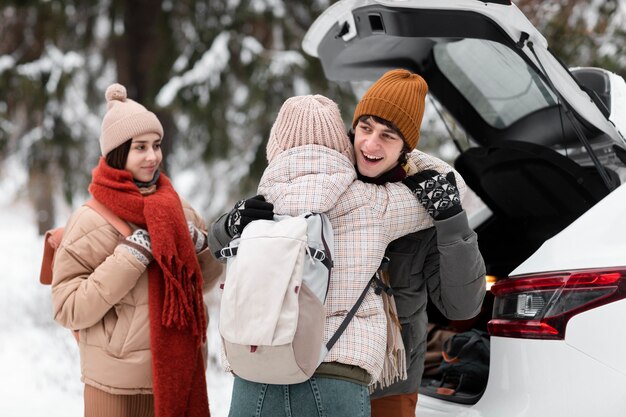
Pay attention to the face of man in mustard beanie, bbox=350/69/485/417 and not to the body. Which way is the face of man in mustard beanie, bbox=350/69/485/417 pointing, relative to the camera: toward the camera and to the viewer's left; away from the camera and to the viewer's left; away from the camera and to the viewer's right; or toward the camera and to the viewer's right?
toward the camera and to the viewer's left

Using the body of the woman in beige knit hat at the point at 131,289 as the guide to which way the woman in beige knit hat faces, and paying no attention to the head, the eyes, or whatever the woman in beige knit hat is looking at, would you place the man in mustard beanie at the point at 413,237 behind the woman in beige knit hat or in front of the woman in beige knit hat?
in front

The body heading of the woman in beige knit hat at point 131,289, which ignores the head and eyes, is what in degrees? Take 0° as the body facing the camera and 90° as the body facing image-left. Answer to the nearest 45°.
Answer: approximately 315°

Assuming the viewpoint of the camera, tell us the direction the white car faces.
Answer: facing away from the viewer and to the right of the viewer

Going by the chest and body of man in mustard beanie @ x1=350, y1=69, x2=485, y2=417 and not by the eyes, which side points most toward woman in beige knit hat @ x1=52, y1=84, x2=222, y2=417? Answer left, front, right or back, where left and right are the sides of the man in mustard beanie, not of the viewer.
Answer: right

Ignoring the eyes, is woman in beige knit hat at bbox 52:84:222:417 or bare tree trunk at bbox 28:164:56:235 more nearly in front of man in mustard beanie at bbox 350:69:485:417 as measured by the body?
the woman in beige knit hat

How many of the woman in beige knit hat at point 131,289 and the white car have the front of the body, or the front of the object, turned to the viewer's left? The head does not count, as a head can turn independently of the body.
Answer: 0

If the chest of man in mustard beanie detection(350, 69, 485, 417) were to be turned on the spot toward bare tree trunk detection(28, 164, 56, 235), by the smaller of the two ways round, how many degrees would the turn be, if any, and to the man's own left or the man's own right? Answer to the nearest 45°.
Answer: approximately 90° to the man's own right
